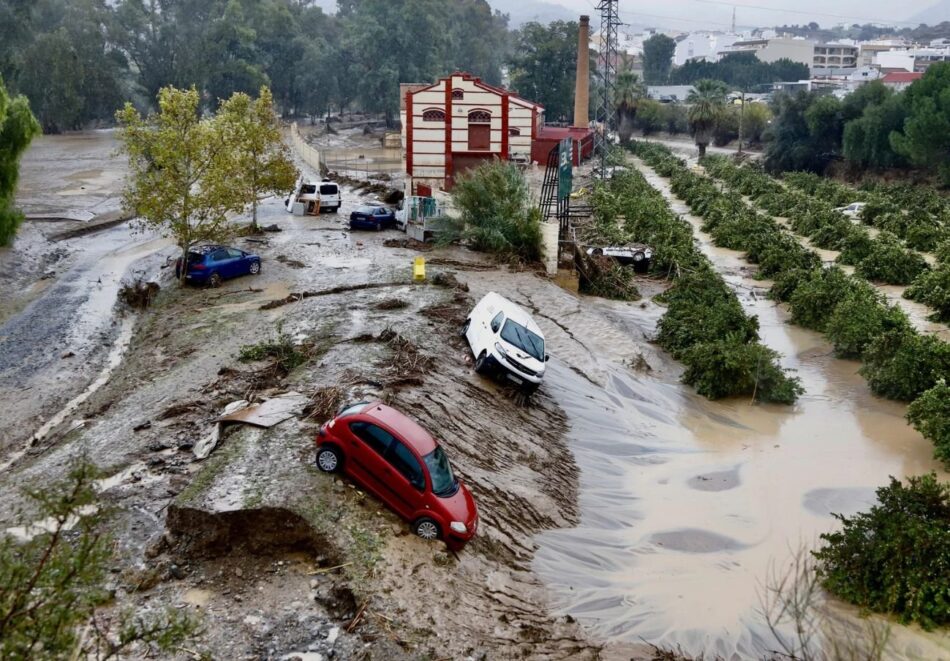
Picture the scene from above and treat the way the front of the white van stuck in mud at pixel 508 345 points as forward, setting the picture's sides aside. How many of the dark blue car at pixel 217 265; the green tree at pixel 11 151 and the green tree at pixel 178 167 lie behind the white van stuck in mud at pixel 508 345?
3

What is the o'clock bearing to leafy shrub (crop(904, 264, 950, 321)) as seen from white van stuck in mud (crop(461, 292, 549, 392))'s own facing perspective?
The leafy shrub is roughly at 9 o'clock from the white van stuck in mud.

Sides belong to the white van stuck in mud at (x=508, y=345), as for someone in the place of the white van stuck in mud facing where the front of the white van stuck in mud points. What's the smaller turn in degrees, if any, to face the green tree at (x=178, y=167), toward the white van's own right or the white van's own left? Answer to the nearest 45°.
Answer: approximately 180°

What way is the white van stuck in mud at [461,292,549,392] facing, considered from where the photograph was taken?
facing the viewer and to the right of the viewer

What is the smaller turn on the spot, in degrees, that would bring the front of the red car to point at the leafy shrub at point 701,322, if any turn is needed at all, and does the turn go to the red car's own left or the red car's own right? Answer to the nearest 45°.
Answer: approximately 90° to the red car's own left

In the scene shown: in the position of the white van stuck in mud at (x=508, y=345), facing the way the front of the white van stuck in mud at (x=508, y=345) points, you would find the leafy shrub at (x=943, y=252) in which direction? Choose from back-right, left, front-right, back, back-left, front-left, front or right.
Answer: left

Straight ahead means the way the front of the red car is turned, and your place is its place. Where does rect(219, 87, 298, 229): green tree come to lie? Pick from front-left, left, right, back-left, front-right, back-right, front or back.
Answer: back-left

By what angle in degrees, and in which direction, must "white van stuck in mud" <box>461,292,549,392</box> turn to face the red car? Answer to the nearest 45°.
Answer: approximately 45° to its right

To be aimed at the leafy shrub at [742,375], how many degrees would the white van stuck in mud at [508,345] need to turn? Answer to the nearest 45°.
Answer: approximately 90° to its left

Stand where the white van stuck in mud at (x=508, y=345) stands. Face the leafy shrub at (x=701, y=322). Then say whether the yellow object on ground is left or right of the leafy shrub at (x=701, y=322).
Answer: left

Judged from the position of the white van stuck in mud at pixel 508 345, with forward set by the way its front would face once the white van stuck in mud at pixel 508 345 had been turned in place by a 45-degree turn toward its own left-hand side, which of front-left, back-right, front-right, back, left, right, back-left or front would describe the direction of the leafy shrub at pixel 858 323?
front-left

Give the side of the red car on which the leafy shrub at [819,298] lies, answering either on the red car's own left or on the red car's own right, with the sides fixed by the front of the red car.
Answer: on the red car's own left

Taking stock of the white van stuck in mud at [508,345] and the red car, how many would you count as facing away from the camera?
0

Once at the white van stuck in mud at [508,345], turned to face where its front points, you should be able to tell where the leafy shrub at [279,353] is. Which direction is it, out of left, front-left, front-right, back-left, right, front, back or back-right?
back-right
